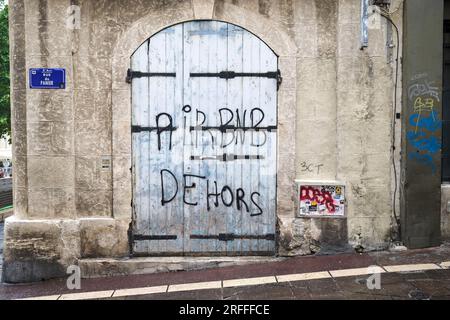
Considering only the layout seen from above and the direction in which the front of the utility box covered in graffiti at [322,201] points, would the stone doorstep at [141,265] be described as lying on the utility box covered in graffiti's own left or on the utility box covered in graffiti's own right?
on the utility box covered in graffiti's own right

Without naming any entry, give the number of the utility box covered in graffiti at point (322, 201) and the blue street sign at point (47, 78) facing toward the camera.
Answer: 2

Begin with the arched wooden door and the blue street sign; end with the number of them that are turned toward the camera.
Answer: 2

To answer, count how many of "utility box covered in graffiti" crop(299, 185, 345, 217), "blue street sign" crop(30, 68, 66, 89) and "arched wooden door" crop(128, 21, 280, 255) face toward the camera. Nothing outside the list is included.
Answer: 3

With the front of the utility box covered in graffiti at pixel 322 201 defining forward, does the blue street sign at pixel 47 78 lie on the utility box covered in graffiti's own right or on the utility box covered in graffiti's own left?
on the utility box covered in graffiti's own right

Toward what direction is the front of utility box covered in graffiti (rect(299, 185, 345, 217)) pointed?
toward the camera

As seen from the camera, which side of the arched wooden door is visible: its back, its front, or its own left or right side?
front

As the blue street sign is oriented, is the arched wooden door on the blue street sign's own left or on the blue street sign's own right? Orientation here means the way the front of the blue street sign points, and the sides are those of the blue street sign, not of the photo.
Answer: on the blue street sign's own left

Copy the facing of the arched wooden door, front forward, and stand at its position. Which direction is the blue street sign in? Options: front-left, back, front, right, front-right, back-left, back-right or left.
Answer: right

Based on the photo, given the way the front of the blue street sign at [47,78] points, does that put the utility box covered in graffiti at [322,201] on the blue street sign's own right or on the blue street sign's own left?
on the blue street sign's own left
